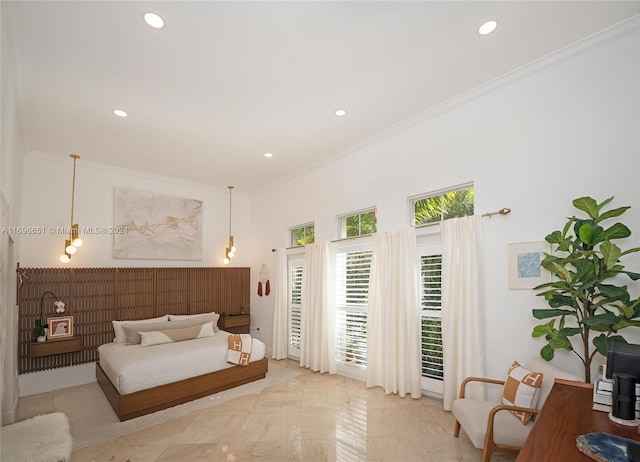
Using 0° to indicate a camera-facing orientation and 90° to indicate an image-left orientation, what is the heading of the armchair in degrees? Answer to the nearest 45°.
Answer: approximately 45°

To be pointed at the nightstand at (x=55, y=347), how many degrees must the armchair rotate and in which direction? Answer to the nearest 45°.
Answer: approximately 45° to its right

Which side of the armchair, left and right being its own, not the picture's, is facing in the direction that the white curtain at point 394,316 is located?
right

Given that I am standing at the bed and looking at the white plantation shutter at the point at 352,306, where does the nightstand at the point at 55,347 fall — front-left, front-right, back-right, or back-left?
back-left

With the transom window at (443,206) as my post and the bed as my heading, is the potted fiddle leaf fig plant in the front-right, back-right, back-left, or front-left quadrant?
back-left

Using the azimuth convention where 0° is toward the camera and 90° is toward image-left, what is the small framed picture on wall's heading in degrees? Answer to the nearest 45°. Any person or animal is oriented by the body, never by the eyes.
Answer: approximately 0°
